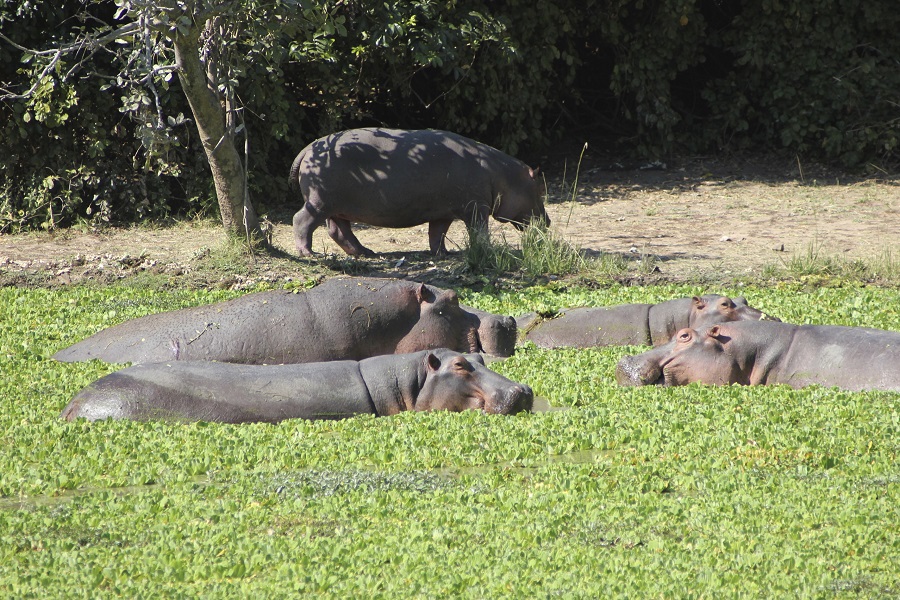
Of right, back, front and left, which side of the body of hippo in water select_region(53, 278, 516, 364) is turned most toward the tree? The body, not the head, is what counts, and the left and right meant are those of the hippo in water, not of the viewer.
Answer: left

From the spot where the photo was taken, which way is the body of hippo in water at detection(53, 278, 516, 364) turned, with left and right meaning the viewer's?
facing to the right of the viewer

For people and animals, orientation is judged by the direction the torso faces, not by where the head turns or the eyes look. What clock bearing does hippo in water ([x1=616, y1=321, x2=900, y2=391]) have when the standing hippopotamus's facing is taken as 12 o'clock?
The hippo in water is roughly at 2 o'clock from the standing hippopotamus.

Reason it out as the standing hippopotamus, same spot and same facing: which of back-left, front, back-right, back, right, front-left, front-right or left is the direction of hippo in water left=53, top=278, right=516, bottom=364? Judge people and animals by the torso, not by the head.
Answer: right

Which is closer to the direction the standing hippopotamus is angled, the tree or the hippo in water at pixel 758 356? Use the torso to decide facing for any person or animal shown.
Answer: the hippo in water

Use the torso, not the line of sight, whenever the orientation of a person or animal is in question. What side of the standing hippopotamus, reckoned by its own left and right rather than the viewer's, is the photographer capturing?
right

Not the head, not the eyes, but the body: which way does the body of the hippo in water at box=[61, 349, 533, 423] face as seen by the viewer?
to the viewer's right

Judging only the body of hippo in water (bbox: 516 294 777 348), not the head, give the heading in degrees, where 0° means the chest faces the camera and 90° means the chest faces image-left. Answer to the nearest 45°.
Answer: approximately 270°

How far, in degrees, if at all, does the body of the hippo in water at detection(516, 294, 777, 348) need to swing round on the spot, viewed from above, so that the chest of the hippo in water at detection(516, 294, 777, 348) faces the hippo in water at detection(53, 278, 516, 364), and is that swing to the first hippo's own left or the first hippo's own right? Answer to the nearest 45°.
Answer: approximately 135° to the first hippo's own right

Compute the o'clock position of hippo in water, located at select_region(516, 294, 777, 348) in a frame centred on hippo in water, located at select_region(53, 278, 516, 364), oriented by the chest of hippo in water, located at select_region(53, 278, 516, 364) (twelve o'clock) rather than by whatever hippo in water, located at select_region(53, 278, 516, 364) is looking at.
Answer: hippo in water, located at select_region(516, 294, 777, 348) is roughly at 12 o'clock from hippo in water, located at select_region(53, 278, 516, 364).

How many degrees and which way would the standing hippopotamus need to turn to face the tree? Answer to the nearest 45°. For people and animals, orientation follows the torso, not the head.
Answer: approximately 135° to its right

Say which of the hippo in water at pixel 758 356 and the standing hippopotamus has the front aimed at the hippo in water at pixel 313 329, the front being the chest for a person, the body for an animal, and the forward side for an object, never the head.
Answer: the hippo in water at pixel 758 356

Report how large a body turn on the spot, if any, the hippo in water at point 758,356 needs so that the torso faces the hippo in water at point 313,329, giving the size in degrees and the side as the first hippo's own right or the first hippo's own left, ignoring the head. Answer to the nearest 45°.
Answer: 0° — it already faces it

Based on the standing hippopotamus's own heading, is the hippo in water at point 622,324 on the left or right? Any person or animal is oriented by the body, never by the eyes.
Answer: on its right

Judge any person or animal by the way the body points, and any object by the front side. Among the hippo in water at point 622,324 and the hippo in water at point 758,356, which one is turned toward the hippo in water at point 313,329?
the hippo in water at point 758,356

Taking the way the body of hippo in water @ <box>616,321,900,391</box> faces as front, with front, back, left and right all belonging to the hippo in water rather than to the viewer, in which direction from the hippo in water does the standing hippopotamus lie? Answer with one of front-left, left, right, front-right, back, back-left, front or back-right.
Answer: front-right

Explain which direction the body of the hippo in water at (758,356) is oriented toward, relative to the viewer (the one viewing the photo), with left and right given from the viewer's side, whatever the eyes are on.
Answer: facing to the left of the viewer
